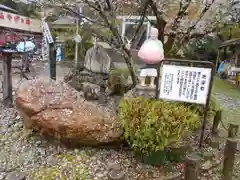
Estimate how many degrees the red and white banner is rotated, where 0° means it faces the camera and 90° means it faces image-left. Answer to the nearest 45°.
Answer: approximately 315°

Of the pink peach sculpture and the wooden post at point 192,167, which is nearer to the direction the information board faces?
the wooden post

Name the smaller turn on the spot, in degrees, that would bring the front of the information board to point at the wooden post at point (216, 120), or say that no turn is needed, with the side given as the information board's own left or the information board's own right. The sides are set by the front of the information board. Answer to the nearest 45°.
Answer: approximately 135° to the information board's own left

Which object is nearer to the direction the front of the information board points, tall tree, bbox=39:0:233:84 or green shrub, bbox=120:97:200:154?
the green shrub

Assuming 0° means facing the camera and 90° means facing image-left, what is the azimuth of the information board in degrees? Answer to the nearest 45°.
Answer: approximately 0°
